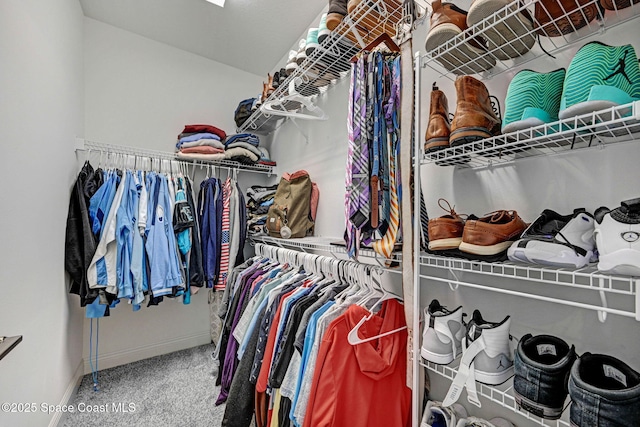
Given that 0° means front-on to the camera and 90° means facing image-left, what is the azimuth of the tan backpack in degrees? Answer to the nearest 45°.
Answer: approximately 45°

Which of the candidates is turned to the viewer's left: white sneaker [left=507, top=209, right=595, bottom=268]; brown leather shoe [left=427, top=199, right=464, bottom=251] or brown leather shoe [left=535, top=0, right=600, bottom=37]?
the white sneaker

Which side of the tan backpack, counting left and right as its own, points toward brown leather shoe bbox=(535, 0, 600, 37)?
left

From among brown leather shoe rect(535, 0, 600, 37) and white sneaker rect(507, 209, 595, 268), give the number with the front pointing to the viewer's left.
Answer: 1

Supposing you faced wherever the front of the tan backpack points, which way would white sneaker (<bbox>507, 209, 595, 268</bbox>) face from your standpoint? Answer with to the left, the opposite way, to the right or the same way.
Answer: to the right

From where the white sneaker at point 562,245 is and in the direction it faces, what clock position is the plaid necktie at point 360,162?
The plaid necktie is roughly at 12 o'clock from the white sneaker.

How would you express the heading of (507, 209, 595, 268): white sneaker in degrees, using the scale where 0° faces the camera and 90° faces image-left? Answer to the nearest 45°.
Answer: approximately 90°
